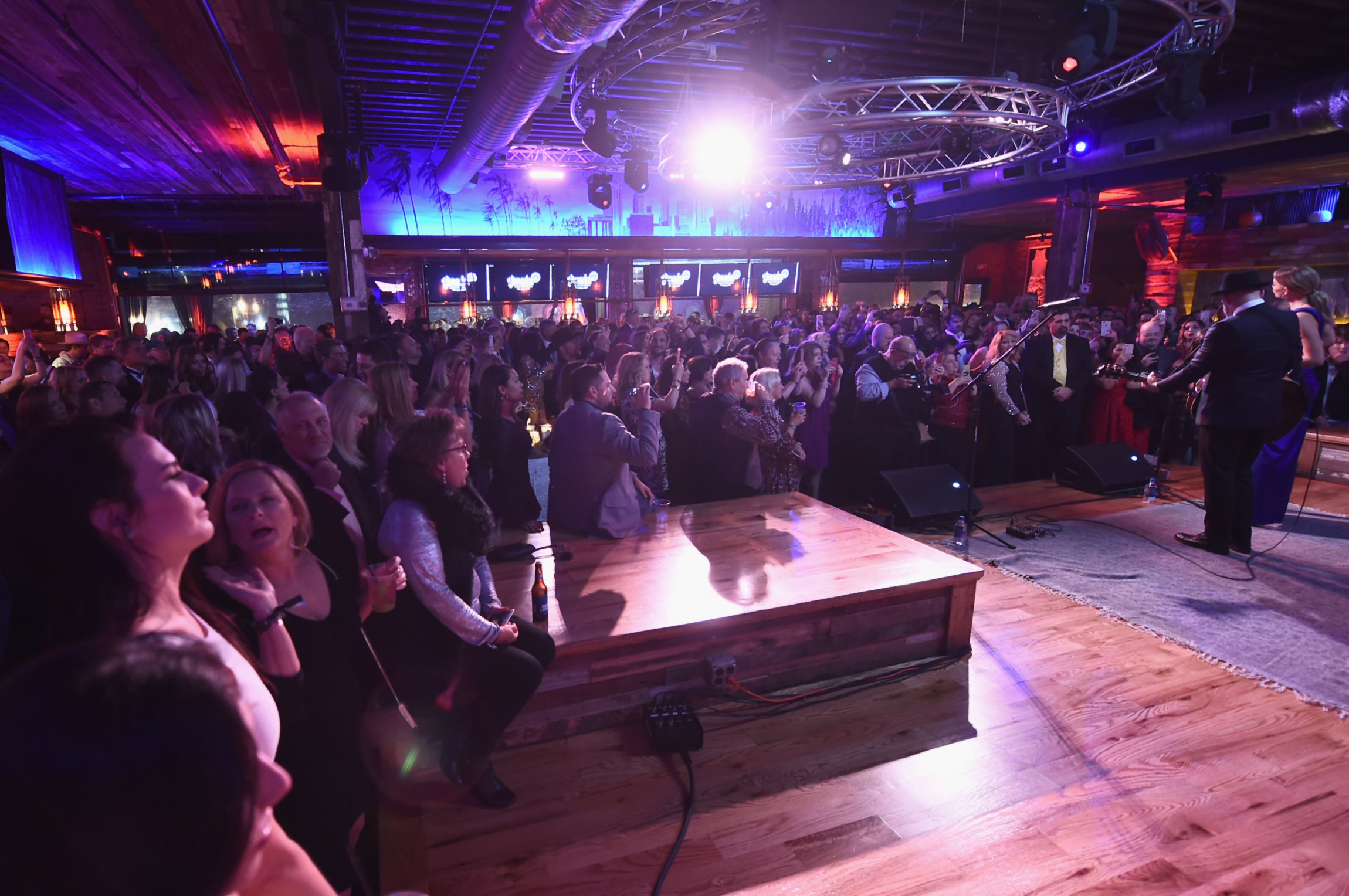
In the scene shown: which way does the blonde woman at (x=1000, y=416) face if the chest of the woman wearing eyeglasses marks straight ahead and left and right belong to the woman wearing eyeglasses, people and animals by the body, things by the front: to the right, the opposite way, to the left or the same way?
to the right

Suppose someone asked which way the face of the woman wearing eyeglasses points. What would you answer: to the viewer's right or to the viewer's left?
to the viewer's right

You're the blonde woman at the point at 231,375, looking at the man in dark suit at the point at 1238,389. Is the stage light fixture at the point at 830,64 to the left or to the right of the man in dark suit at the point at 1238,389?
left

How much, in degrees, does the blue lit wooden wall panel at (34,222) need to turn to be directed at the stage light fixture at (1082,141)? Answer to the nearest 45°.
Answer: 0° — it already faces it

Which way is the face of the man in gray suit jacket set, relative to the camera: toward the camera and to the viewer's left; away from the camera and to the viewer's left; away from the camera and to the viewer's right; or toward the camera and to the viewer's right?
away from the camera and to the viewer's right

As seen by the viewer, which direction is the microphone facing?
to the viewer's right

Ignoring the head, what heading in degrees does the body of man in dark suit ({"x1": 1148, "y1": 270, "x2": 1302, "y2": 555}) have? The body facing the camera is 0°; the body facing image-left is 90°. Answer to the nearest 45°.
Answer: approximately 135°

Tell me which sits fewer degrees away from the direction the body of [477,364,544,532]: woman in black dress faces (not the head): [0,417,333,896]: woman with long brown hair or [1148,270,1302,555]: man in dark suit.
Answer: the man in dark suit

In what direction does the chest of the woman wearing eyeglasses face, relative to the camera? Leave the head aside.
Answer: to the viewer's right

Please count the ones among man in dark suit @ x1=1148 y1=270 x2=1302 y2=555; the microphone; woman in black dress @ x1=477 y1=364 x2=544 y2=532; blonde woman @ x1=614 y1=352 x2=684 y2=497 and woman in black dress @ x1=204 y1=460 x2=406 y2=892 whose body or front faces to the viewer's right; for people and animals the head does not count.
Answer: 3

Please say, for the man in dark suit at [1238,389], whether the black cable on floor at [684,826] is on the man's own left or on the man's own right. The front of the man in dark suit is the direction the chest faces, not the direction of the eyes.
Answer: on the man's own left
